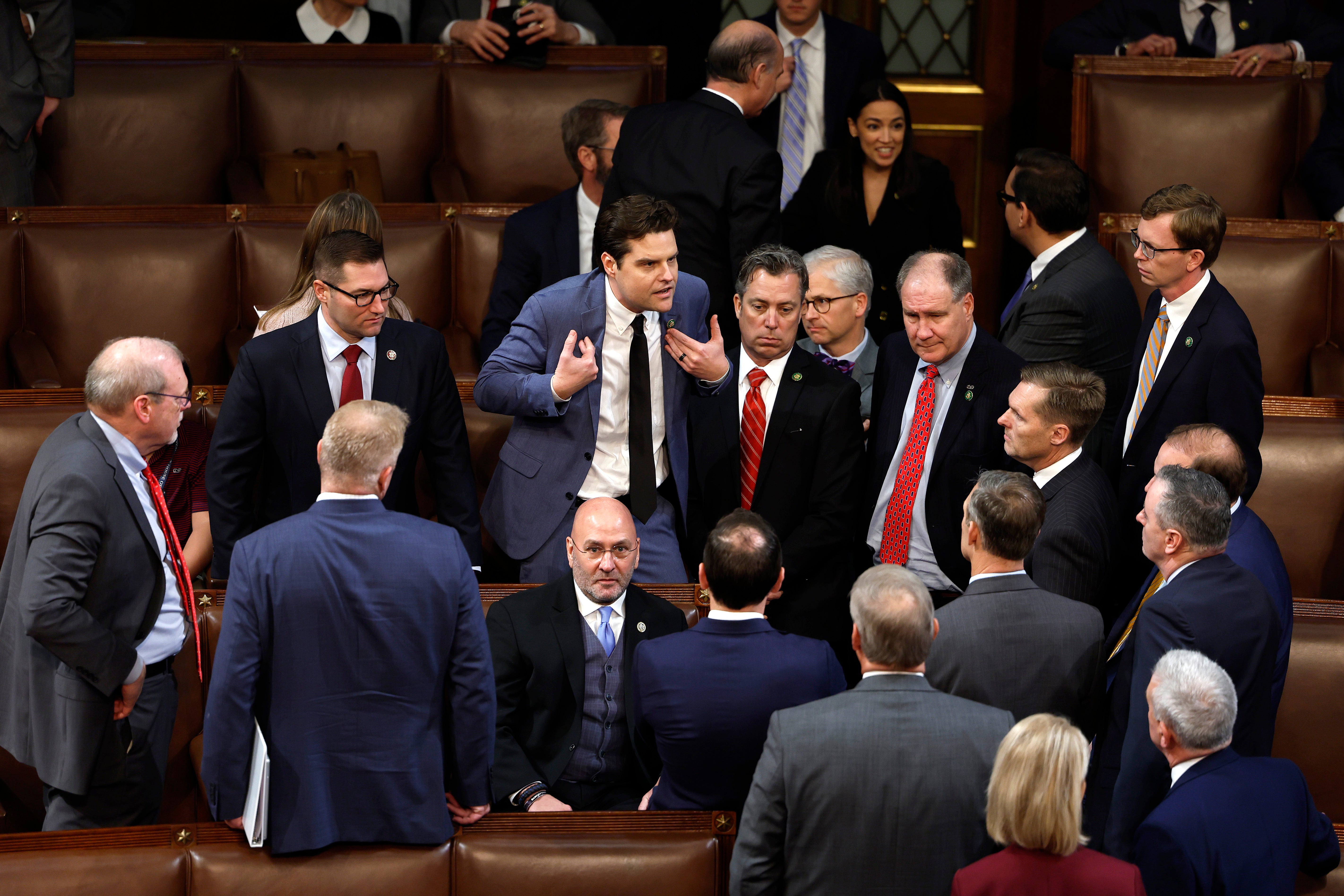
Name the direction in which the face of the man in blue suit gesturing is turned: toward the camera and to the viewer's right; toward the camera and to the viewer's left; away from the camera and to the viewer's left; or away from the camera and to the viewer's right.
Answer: toward the camera and to the viewer's right

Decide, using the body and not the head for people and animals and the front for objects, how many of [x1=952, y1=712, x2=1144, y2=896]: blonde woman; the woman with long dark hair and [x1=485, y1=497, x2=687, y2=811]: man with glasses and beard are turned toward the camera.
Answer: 2

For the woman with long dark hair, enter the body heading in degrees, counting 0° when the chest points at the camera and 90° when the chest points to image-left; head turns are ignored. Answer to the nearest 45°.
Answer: approximately 0°

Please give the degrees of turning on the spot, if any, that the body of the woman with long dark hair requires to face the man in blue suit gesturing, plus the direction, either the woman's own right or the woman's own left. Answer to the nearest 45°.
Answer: approximately 45° to the woman's own right

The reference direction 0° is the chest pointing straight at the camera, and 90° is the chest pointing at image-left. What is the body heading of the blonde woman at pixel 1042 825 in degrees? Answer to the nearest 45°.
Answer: approximately 180°

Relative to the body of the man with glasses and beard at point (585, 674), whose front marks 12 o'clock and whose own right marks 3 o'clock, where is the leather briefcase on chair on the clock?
The leather briefcase on chair is roughly at 5 o'clock from the man with glasses and beard.

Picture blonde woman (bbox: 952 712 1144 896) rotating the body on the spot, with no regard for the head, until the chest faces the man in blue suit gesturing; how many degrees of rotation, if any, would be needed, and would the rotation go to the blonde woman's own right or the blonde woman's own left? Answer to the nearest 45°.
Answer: approximately 45° to the blonde woman's own left

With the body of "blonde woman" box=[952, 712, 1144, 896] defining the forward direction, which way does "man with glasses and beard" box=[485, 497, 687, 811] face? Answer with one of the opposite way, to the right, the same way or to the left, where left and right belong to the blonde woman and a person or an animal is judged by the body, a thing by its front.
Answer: the opposite way

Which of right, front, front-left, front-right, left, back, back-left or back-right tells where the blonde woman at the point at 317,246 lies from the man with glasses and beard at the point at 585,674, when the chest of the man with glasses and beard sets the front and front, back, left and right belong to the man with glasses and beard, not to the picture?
back-right

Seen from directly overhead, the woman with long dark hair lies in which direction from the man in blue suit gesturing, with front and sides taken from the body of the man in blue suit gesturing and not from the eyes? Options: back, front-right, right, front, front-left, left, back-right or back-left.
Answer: left

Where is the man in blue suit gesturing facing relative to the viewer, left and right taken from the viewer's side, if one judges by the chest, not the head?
facing the viewer and to the right of the viewer
